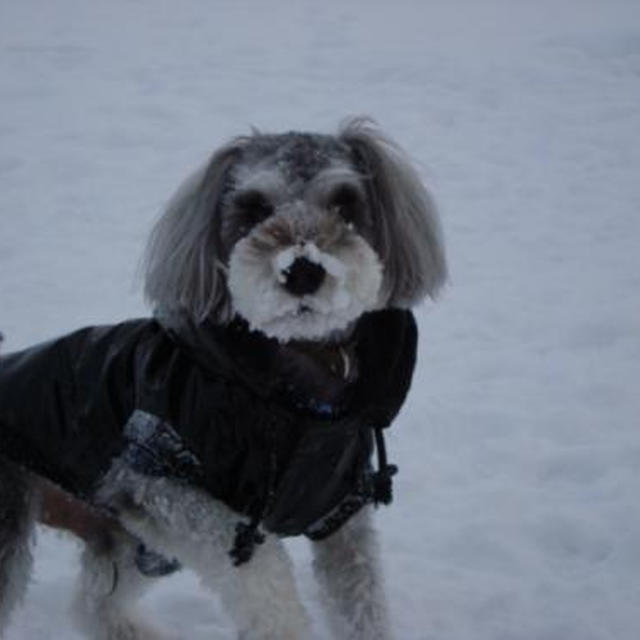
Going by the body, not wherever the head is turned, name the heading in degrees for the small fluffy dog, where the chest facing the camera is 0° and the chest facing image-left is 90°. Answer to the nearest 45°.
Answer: approximately 315°
